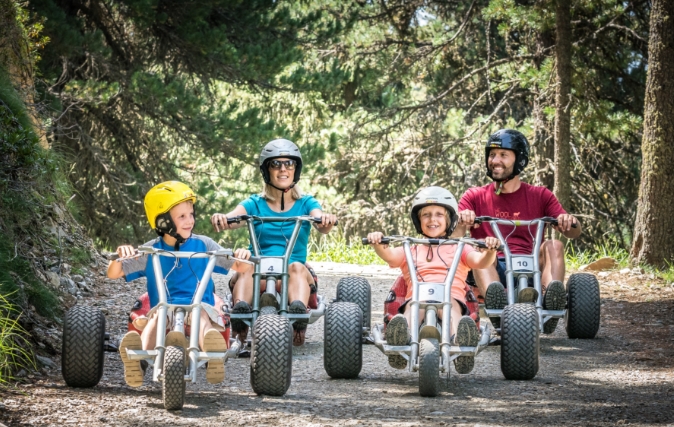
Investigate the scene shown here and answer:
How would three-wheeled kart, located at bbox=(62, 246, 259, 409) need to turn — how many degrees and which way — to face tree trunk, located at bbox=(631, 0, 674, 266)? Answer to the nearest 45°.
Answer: approximately 135° to its left

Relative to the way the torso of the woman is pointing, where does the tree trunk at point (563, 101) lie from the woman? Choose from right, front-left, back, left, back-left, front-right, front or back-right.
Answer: back-left

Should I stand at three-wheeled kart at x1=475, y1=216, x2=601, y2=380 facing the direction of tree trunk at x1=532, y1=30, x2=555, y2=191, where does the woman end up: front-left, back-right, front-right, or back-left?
back-left

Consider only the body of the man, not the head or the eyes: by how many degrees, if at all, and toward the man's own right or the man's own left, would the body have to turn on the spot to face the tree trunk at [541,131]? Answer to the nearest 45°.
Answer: approximately 180°

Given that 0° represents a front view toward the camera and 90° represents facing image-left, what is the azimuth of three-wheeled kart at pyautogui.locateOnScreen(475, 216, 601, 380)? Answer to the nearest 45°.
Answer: approximately 0°

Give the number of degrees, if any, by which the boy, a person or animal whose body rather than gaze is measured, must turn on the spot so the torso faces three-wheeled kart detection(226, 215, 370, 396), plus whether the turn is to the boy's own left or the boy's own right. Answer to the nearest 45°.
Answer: approximately 90° to the boy's own left

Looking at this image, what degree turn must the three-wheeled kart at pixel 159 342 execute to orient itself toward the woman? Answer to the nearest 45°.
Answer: approximately 135° to its left

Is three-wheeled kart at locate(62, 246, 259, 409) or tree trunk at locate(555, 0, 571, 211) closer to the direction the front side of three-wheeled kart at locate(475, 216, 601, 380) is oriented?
the three-wheeled kart

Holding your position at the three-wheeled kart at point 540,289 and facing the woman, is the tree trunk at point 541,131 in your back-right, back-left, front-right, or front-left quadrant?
back-right
